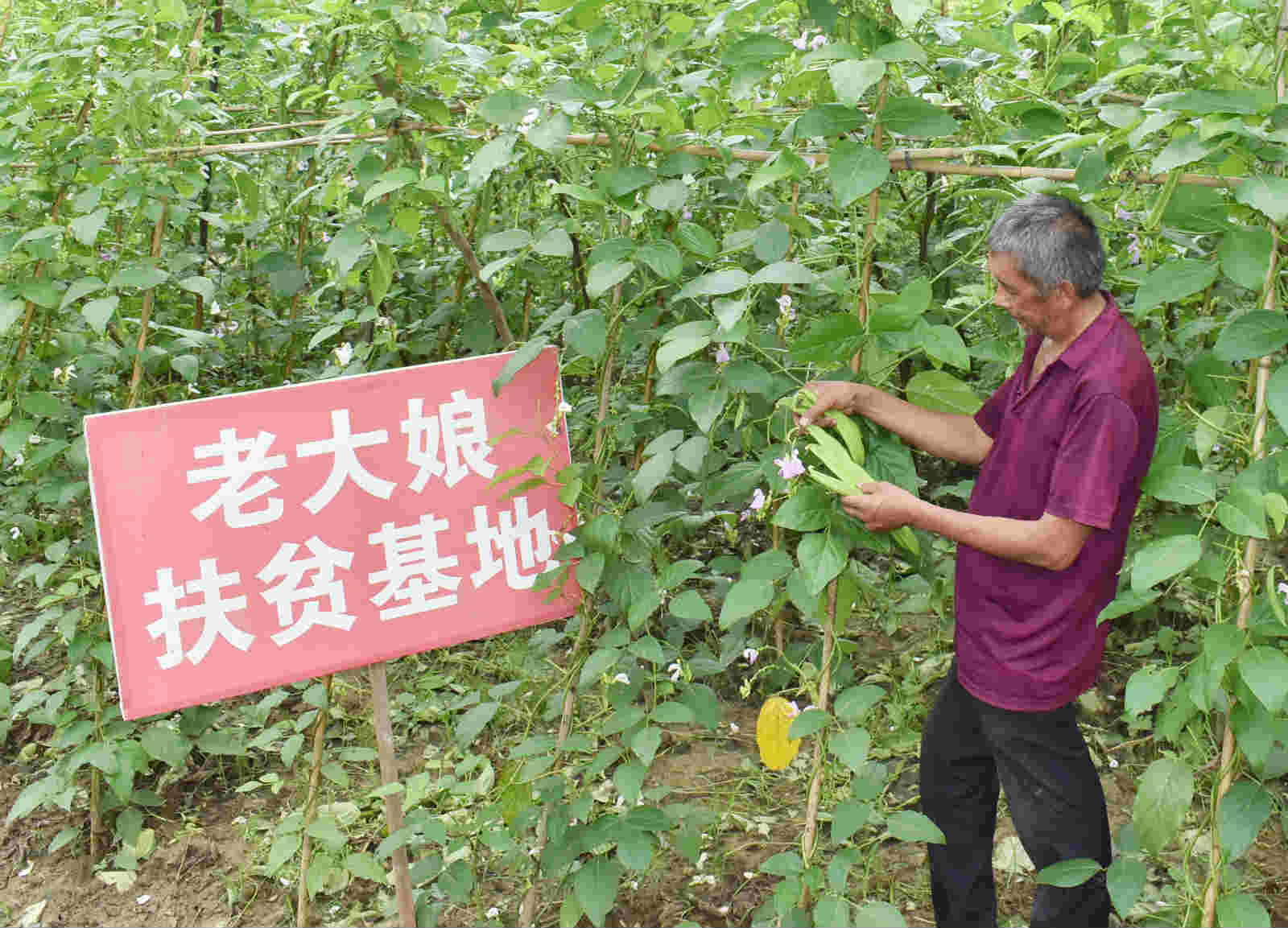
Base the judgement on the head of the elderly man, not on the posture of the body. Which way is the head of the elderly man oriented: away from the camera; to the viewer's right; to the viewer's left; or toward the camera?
to the viewer's left

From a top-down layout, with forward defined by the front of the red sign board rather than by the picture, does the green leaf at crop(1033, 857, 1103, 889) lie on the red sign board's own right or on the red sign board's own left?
on the red sign board's own left

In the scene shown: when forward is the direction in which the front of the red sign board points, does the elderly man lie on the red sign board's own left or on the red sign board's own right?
on the red sign board's own left

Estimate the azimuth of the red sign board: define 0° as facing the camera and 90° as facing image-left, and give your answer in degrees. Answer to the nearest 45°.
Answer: approximately 0°
